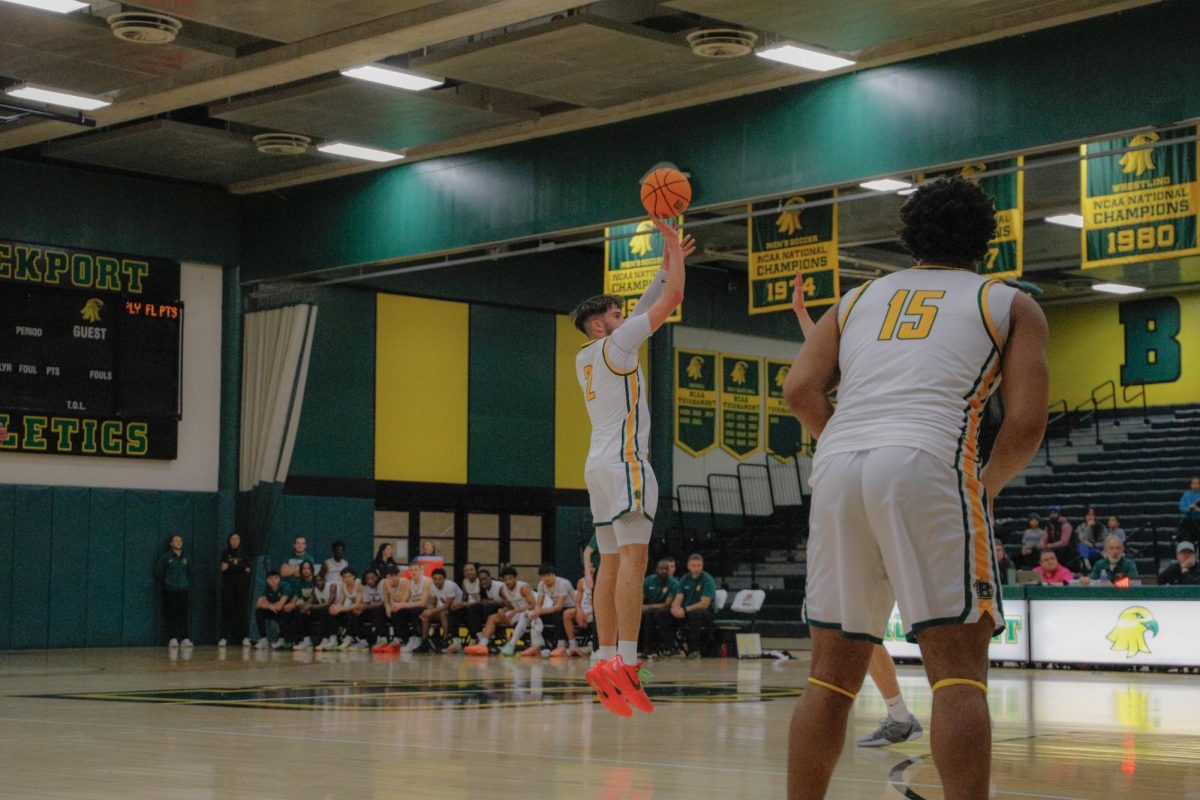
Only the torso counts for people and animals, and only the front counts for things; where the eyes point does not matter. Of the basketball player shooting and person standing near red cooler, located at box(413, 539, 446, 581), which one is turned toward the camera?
the person standing near red cooler

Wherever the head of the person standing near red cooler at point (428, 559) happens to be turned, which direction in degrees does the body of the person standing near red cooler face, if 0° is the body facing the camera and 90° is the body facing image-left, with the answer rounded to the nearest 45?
approximately 0°

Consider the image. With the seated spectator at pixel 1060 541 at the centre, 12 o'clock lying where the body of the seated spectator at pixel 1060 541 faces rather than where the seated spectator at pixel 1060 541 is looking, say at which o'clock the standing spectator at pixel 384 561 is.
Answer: the standing spectator at pixel 384 561 is roughly at 3 o'clock from the seated spectator at pixel 1060 541.

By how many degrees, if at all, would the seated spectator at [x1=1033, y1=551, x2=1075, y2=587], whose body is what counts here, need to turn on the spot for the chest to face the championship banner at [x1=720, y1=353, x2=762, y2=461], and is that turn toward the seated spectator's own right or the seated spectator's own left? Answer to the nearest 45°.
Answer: approximately 90° to the seated spectator's own right

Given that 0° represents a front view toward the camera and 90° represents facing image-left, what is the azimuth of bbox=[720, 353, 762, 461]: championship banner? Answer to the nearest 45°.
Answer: approximately 0°

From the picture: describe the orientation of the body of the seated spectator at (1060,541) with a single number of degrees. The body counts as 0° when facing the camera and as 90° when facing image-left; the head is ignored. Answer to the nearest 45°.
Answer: approximately 45°

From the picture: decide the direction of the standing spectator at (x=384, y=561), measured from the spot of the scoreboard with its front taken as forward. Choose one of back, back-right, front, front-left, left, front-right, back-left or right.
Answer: front-left

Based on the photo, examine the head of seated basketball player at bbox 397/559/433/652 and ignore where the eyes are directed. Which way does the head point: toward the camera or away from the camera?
toward the camera

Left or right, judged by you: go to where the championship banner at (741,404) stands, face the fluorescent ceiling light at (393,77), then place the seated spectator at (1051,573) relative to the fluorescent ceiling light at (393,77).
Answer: left

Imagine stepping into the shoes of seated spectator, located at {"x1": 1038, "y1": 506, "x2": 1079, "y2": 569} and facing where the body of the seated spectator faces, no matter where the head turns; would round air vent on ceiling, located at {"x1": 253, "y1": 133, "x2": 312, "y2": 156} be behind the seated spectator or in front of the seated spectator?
in front

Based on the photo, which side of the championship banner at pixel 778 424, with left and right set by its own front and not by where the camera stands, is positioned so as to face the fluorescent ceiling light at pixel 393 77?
right

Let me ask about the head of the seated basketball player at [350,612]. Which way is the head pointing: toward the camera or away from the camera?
toward the camera

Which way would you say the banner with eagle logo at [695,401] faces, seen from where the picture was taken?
facing the viewer

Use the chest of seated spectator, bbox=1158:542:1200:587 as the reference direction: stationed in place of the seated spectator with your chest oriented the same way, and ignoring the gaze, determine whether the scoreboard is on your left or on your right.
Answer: on your right

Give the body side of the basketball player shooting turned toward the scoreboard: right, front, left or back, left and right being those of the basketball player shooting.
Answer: left
